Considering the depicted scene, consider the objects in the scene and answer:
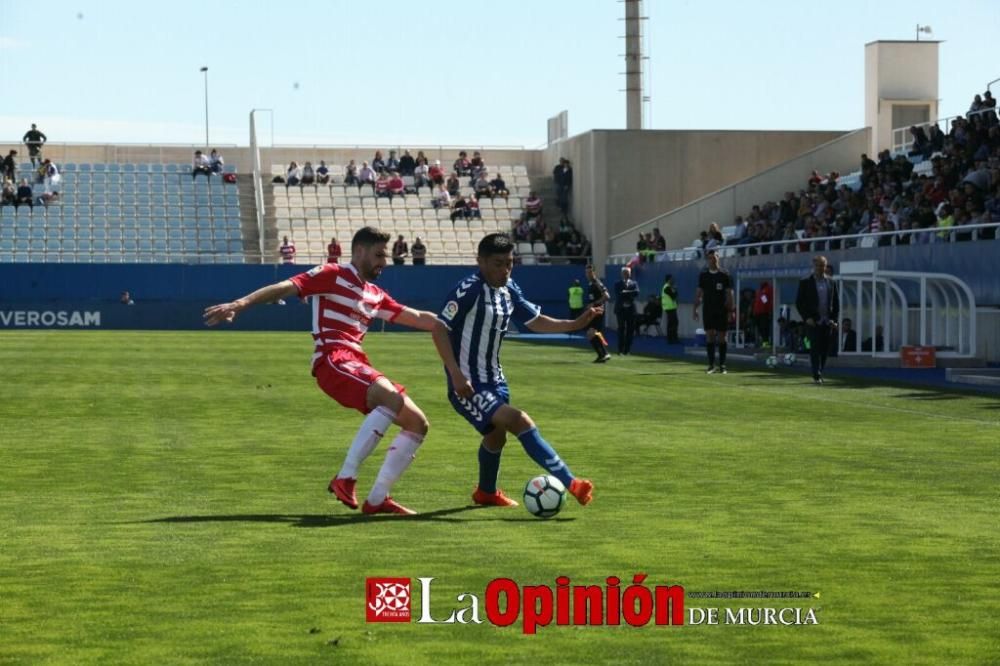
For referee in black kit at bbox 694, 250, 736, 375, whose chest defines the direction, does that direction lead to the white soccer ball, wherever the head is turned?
yes

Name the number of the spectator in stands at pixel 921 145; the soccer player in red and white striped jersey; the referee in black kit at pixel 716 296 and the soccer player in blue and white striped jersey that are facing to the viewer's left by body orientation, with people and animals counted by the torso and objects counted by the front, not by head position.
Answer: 1

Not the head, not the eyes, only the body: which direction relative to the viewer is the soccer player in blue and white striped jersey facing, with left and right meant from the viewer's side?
facing the viewer and to the right of the viewer

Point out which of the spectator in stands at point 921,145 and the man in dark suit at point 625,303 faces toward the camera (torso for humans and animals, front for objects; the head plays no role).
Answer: the man in dark suit

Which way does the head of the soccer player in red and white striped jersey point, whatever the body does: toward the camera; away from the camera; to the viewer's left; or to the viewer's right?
to the viewer's right

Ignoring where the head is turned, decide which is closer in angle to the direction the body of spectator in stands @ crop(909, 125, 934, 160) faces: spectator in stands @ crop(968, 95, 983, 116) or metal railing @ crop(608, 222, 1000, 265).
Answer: the metal railing

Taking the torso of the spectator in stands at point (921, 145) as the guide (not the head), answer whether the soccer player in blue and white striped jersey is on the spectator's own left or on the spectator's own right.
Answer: on the spectator's own left

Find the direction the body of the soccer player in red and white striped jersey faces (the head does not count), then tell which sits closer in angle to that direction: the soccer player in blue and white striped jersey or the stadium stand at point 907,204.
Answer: the soccer player in blue and white striped jersey

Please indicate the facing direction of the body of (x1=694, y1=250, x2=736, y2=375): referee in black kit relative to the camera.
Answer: toward the camera

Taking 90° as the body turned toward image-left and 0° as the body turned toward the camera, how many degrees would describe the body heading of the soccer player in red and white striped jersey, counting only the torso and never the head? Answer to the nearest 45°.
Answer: approximately 315°

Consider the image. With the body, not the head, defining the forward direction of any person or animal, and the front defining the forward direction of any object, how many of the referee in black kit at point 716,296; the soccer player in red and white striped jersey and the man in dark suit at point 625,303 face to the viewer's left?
0

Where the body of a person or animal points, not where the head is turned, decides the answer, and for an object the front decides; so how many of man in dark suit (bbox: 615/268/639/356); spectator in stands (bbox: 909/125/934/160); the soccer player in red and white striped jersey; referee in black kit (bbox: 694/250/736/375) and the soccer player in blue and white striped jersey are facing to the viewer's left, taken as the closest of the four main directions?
1

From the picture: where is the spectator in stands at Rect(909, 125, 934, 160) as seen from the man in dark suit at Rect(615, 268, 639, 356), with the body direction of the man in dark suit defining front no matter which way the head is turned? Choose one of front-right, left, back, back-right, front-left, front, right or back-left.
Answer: back-left

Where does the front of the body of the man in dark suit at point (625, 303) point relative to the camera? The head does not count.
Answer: toward the camera
